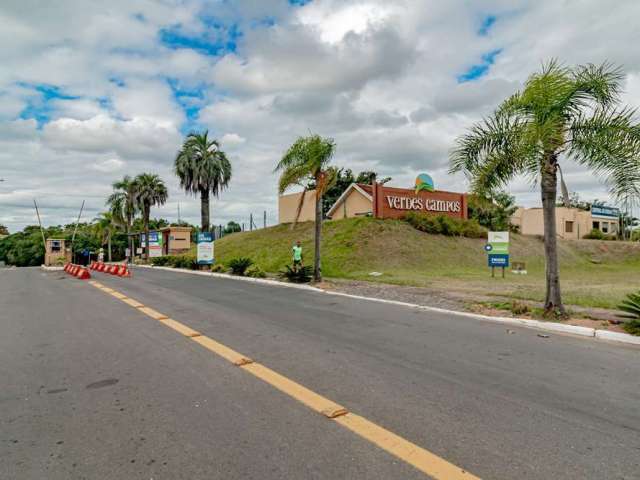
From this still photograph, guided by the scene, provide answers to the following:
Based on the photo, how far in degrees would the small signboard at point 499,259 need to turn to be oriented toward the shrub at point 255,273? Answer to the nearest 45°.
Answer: approximately 90° to its right

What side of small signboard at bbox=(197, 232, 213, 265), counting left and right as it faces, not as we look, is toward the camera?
front

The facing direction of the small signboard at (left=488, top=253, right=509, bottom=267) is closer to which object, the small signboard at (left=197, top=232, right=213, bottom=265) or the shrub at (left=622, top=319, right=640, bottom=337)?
the shrub

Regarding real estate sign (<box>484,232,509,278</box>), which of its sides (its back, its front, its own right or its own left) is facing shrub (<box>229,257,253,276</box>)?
right

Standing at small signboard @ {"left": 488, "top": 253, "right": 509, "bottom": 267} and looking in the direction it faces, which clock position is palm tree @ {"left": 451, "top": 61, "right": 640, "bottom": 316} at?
The palm tree is roughly at 12 o'clock from the small signboard.

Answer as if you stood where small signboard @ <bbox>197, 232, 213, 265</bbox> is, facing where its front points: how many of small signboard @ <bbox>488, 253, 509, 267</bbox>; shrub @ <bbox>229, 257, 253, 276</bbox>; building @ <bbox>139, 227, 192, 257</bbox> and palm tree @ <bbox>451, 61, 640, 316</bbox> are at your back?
1

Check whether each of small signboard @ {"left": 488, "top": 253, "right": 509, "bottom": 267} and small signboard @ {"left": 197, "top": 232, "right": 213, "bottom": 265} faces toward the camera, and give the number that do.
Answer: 2

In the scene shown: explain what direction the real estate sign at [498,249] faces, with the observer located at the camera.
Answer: facing the viewer

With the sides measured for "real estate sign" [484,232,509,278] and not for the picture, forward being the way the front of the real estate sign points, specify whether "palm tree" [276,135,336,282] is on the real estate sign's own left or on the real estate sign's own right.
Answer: on the real estate sign's own right

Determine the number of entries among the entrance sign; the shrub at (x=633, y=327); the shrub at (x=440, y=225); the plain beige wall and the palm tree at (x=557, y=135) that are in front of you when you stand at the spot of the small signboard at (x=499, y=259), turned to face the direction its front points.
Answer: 2

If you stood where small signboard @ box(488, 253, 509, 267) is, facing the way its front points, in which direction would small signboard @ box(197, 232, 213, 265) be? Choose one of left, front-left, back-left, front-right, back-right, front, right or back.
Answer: right

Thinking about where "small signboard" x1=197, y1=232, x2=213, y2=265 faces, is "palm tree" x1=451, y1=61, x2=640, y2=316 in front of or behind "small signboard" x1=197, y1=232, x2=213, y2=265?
in front

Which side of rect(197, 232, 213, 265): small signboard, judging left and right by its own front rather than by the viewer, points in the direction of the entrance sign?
left

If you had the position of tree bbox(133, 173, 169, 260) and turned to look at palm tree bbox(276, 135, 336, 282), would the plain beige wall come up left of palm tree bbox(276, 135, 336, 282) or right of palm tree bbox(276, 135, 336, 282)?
left
